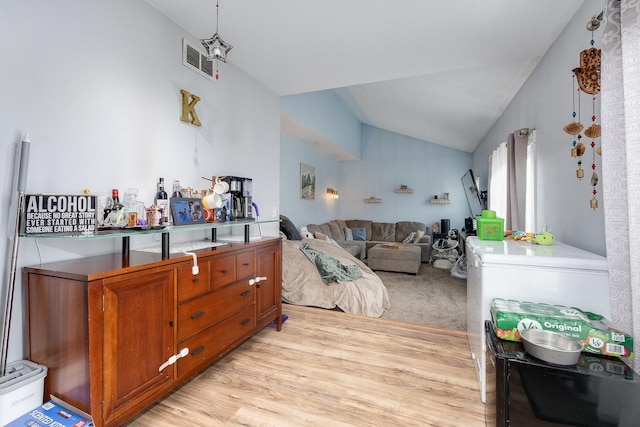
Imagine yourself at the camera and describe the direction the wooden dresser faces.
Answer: facing the viewer and to the right of the viewer

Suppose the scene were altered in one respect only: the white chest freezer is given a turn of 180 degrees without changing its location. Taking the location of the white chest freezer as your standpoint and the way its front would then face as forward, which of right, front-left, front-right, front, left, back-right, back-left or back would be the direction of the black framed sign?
back-right

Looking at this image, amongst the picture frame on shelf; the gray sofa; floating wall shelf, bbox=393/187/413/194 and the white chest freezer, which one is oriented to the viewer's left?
the white chest freezer

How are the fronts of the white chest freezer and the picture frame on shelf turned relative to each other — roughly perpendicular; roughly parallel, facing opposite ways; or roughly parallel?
roughly parallel, facing opposite ways

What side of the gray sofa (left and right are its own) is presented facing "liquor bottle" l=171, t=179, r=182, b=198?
front

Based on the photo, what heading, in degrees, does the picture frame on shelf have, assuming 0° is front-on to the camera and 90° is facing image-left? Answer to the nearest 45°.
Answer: approximately 315°

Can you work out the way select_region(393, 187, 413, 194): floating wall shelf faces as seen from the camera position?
facing the viewer

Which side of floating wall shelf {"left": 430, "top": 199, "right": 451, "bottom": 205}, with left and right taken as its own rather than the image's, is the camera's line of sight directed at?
front

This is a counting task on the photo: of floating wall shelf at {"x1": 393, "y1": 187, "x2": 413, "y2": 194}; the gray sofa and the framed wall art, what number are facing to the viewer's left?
0

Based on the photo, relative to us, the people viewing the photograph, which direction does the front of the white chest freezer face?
facing to the left of the viewer

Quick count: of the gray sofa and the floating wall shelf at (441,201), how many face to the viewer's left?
0

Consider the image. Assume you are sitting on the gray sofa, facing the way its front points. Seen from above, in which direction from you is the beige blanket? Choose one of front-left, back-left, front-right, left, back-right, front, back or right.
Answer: front

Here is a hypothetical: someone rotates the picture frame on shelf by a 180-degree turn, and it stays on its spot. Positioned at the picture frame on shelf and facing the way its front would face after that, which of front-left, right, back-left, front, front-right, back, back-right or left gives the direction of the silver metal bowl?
back

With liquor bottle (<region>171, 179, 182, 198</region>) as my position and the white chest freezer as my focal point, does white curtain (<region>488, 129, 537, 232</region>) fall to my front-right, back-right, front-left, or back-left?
front-left

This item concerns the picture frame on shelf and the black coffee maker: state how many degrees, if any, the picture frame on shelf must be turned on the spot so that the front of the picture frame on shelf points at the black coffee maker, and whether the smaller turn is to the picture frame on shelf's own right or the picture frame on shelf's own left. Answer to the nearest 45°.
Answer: approximately 90° to the picture frame on shelf's own left
